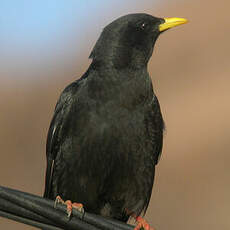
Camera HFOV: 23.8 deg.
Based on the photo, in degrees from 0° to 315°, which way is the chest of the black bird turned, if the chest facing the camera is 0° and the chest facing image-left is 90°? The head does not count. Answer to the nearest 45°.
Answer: approximately 315°
